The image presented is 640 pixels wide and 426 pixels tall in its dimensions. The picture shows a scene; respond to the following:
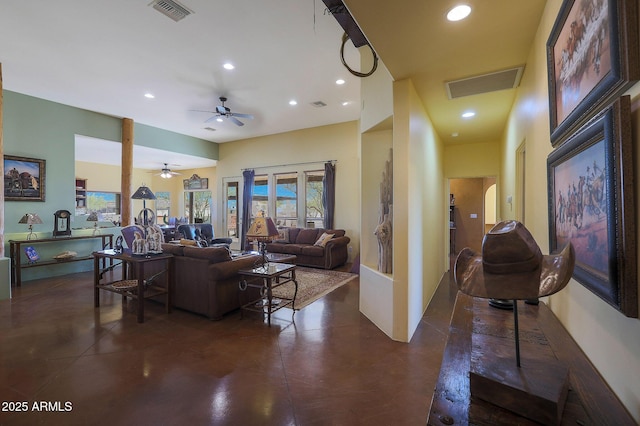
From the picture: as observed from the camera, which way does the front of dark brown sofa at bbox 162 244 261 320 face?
facing away from the viewer and to the right of the viewer

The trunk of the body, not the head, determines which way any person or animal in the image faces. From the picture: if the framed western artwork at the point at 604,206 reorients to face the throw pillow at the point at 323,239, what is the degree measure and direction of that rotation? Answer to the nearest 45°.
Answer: approximately 45° to its right

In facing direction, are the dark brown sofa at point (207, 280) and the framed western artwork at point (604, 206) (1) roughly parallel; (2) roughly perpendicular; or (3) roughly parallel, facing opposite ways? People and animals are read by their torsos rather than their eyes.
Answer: roughly perpendicular

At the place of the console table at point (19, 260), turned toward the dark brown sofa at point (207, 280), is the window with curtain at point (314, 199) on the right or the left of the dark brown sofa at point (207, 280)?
left

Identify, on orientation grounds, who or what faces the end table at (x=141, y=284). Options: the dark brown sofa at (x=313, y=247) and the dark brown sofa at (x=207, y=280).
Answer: the dark brown sofa at (x=313, y=247)

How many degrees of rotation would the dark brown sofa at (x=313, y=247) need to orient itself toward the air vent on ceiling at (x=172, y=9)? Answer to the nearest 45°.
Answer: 0° — it already faces it

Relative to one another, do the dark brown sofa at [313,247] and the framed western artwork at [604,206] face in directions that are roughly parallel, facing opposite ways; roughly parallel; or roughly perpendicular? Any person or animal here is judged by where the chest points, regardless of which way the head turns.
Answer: roughly perpendicular

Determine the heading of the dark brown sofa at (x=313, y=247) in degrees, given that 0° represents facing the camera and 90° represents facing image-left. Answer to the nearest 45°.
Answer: approximately 45°

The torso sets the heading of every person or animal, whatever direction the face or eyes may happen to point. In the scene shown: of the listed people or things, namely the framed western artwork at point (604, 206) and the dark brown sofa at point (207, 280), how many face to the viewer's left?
1

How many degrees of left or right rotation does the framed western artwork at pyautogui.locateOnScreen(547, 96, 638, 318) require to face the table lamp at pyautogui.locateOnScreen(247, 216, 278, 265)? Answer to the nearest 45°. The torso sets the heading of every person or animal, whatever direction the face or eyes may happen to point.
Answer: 0° — it already faces it

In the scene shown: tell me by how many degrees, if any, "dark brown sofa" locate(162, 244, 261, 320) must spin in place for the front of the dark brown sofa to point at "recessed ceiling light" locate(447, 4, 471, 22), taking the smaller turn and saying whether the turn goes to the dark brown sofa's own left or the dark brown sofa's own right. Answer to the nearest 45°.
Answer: approximately 90° to the dark brown sofa's own right

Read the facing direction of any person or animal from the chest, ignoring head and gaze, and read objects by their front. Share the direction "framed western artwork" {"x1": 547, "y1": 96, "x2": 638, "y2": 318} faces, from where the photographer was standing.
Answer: facing to the left of the viewer

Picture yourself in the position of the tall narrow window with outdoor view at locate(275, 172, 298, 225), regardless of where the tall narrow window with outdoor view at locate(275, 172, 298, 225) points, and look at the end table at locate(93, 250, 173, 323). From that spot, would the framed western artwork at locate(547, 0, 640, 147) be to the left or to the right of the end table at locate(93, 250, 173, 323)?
left

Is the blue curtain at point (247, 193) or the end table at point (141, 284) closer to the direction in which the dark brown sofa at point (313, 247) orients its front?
the end table

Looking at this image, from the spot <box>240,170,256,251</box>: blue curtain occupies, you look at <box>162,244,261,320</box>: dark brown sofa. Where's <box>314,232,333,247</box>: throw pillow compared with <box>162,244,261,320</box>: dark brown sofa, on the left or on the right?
left
